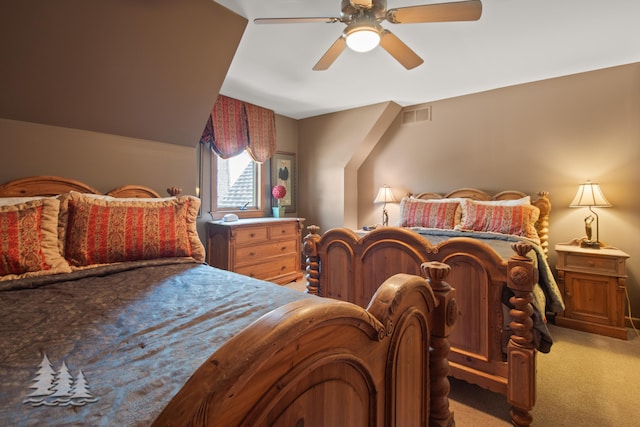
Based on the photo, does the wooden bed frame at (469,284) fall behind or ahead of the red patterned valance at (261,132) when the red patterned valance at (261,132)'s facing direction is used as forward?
ahead

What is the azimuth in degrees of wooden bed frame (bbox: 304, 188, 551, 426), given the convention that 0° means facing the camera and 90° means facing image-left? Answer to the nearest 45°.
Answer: approximately 45°

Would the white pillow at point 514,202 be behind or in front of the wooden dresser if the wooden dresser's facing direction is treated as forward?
in front

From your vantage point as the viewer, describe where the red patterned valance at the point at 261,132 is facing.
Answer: facing the viewer and to the right of the viewer

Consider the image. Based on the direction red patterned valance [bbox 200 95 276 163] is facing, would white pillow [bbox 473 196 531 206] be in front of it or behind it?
in front

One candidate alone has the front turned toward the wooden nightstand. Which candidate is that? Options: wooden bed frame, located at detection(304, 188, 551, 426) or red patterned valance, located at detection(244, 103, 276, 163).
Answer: the red patterned valance

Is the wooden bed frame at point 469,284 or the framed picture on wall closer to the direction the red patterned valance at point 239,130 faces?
the wooden bed frame

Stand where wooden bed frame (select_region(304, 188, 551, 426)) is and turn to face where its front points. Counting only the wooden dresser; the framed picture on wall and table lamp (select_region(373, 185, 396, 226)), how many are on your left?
0

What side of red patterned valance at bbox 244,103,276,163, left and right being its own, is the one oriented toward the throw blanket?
front

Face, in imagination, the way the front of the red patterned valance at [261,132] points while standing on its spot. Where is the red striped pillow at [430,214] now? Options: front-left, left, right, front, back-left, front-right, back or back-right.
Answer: front

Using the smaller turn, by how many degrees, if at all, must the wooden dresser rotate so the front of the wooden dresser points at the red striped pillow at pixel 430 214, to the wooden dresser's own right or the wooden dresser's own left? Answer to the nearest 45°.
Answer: approximately 45° to the wooden dresser's own left

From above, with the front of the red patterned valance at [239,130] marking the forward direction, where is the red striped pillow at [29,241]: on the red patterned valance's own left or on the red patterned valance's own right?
on the red patterned valance's own right

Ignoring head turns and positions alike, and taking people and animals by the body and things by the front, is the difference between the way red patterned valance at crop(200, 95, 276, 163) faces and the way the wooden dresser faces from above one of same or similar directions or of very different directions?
same or similar directions

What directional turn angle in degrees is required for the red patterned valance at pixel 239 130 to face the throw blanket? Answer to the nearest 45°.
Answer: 0° — it already faces it

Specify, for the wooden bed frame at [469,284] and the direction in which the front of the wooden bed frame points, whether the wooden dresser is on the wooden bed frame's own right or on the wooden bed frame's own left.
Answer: on the wooden bed frame's own right

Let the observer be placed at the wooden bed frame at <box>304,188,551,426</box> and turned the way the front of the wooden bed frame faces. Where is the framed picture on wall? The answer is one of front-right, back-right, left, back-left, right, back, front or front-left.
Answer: right

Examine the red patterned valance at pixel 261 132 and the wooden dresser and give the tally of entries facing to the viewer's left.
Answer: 0
